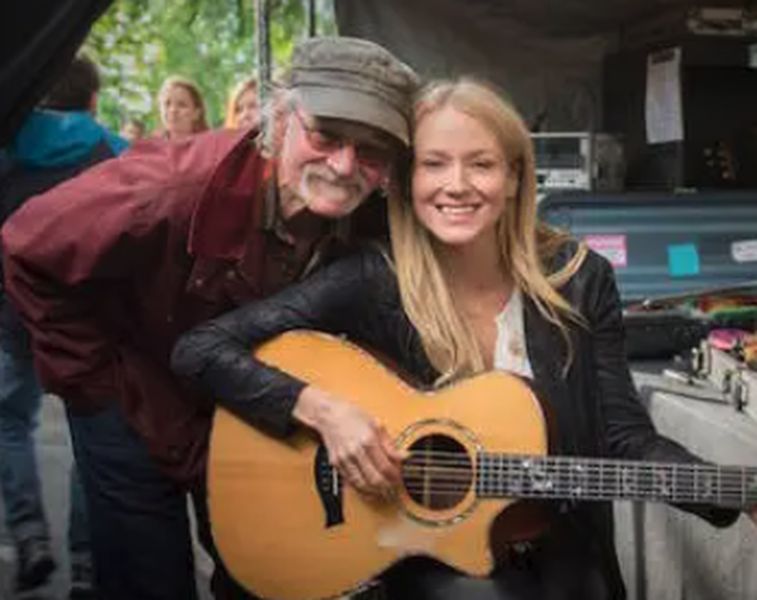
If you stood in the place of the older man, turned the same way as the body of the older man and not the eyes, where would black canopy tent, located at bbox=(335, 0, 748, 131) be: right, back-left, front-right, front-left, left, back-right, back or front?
left

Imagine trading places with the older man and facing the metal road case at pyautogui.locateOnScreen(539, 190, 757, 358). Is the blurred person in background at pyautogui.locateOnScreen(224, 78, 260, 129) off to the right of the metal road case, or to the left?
left

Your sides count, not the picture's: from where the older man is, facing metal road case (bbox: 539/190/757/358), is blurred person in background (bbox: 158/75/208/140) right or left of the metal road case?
left

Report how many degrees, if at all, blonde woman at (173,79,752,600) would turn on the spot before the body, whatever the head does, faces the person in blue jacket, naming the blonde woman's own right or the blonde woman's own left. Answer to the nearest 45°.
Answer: approximately 135° to the blonde woman's own right

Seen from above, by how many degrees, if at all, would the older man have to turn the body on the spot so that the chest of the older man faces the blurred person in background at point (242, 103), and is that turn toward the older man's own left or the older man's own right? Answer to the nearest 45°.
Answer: approximately 135° to the older man's own left

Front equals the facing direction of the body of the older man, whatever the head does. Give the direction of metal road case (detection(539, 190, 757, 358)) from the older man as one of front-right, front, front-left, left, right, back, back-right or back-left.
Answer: left

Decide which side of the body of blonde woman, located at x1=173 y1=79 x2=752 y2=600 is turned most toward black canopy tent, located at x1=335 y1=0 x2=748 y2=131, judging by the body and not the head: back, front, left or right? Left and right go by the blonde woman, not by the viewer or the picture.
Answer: back

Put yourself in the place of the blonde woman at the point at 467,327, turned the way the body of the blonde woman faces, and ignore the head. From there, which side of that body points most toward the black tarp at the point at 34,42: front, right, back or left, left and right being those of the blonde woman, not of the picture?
right

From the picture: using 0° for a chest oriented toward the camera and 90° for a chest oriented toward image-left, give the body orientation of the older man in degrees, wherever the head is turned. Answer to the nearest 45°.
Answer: approximately 315°
